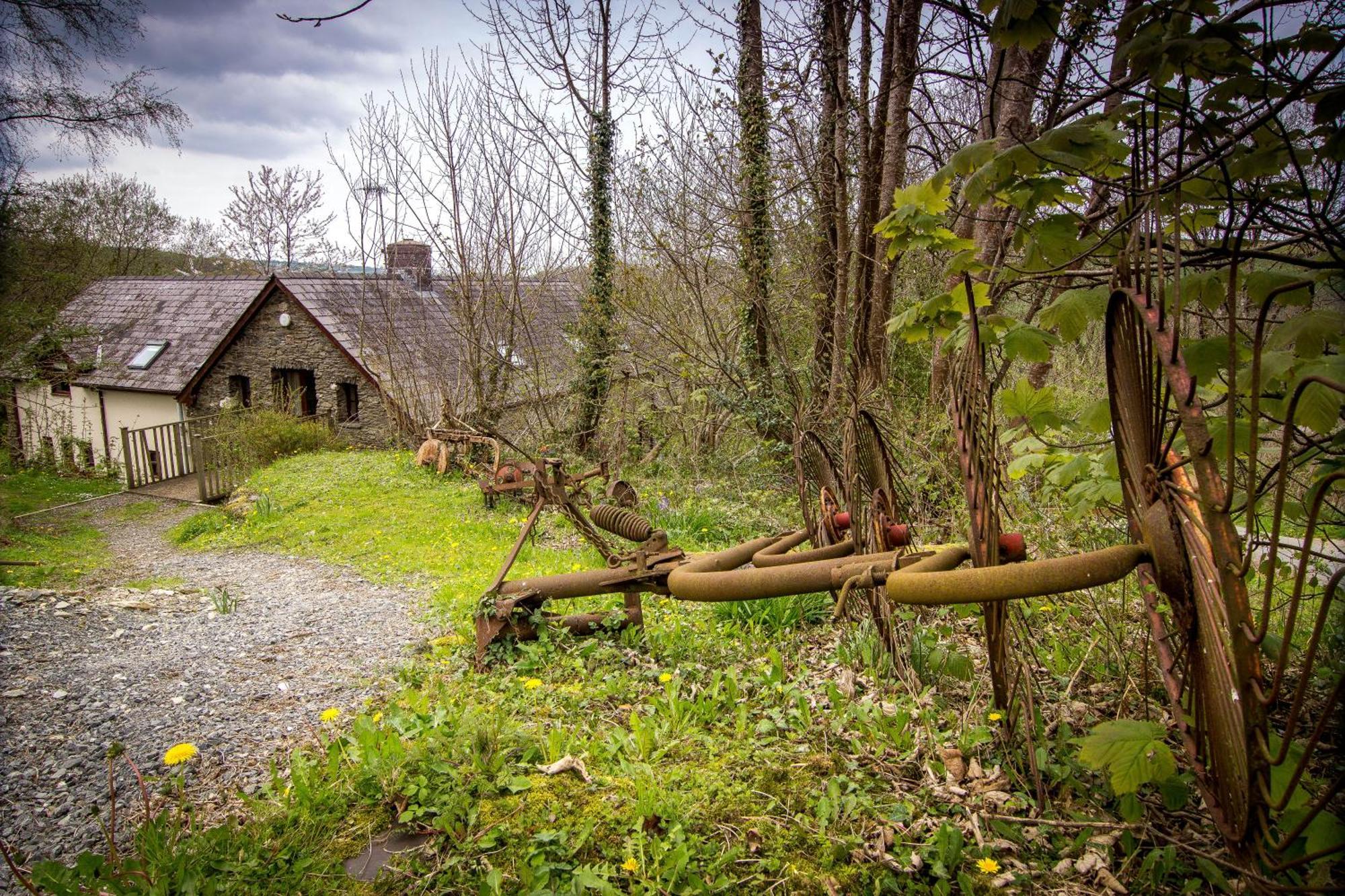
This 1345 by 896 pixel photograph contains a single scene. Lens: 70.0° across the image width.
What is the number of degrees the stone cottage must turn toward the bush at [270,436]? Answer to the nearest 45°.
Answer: approximately 45° to its right

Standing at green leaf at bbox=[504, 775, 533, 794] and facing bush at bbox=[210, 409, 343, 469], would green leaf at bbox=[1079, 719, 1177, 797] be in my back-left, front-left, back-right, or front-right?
back-right

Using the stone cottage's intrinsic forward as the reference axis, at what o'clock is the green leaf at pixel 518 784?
The green leaf is roughly at 12 o'clock from the stone cottage.

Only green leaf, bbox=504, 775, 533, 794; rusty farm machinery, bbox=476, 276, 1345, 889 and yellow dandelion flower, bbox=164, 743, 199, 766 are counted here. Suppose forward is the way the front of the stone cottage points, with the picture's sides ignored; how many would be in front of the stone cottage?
3

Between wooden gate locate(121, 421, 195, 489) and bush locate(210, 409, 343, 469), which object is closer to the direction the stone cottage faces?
the bush

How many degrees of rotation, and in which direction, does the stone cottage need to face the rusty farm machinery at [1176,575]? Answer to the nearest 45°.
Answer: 0° — it already faces it

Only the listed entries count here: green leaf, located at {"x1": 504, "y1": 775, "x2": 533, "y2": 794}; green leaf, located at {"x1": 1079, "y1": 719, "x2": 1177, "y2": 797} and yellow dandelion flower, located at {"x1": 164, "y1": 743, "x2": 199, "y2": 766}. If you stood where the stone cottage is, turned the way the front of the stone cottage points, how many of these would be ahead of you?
3

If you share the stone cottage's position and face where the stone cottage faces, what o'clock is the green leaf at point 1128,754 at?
The green leaf is roughly at 12 o'clock from the stone cottage.

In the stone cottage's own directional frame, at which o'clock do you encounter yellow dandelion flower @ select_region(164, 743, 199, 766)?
The yellow dandelion flower is roughly at 12 o'clock from the stone cottage.

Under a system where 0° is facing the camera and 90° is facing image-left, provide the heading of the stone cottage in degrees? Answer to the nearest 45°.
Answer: approximately 0°
